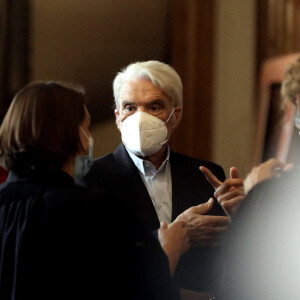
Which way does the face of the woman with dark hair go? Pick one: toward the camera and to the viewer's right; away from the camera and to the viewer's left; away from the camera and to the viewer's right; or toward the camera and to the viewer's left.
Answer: away from the camera and to the viewer's right

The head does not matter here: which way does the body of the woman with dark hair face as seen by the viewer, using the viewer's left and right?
facing away from the viewer and to the right of the viewer

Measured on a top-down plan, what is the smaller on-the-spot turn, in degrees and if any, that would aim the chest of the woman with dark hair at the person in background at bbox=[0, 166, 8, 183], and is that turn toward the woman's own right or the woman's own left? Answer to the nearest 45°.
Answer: approximately 45° to the woman's own left

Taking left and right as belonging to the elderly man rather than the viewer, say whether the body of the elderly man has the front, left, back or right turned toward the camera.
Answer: front

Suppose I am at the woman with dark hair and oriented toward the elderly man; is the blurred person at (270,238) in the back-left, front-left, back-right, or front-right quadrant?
front-right

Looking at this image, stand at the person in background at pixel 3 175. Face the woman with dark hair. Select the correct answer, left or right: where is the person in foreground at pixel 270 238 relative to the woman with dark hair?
left

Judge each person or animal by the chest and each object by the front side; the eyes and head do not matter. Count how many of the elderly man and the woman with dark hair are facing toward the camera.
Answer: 1

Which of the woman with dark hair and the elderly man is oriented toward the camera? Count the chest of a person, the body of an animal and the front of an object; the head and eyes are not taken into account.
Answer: the elderly man
